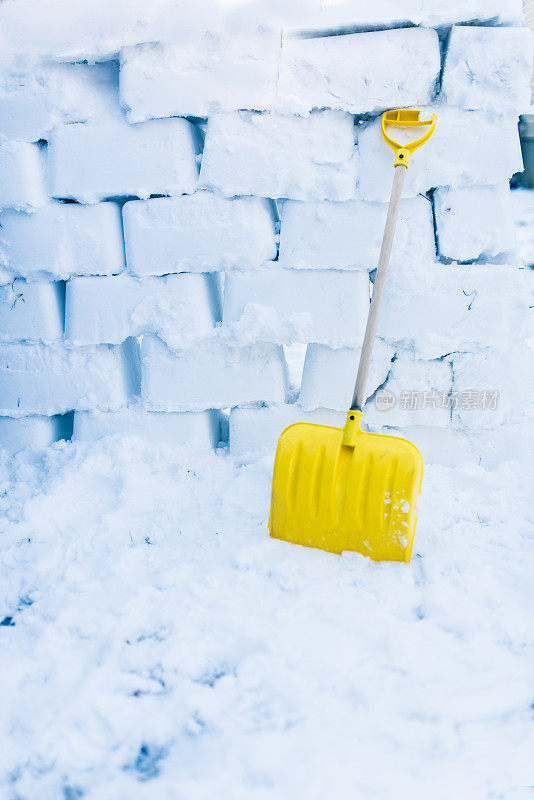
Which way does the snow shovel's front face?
toward the camera
